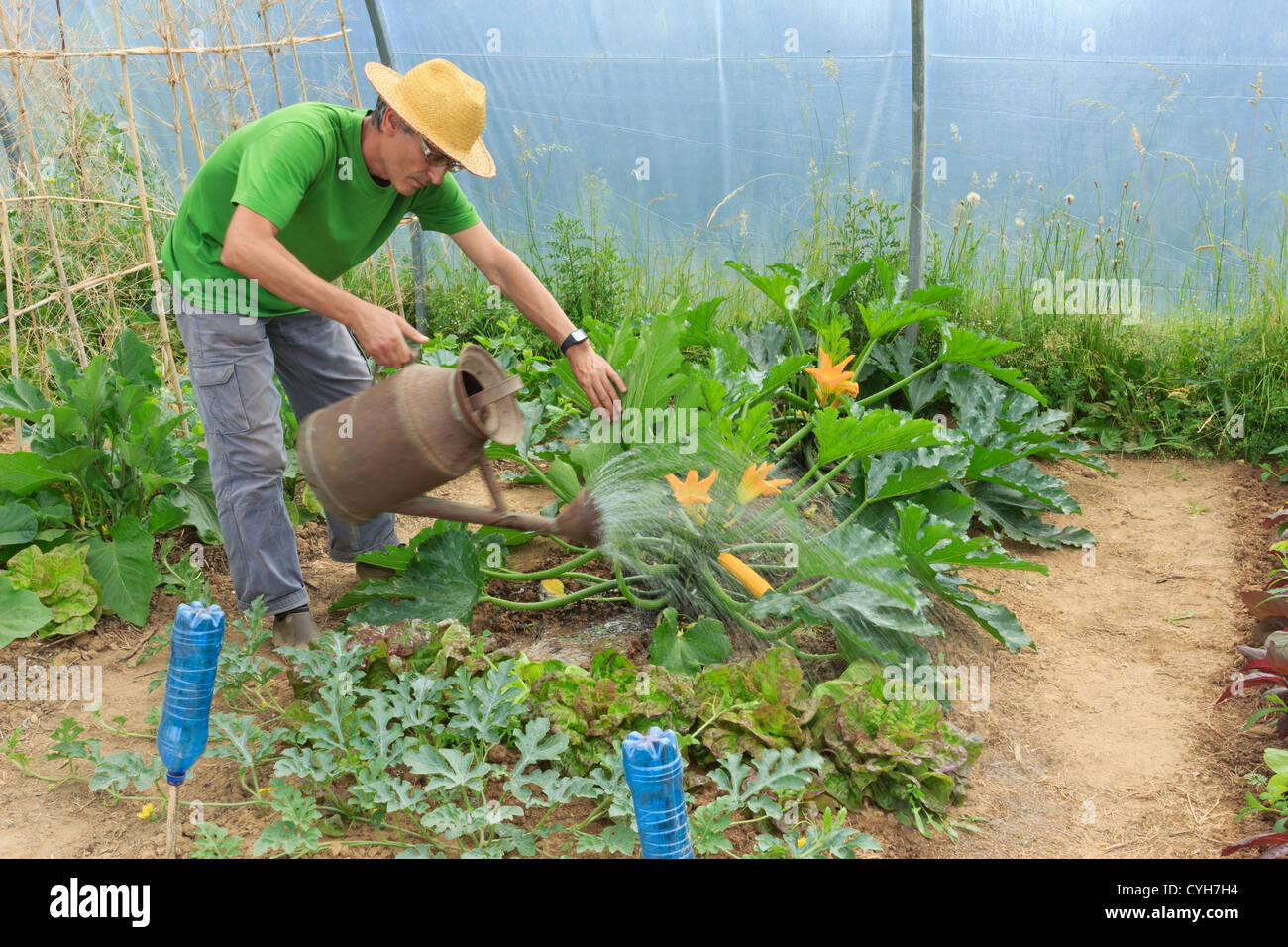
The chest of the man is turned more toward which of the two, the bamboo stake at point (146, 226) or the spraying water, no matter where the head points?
the spraying water

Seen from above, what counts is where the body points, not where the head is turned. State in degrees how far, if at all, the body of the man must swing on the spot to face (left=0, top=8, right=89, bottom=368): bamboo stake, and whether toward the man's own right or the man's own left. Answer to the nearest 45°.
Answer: approximately 180°

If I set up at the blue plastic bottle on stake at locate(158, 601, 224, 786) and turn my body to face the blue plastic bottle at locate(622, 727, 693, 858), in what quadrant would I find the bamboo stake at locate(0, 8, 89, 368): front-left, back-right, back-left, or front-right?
back-left

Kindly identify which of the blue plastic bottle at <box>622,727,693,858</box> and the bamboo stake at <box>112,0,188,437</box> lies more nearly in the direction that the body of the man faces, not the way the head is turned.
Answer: the blue plastic bottle

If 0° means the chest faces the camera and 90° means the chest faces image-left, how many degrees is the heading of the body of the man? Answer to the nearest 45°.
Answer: approximately 315°

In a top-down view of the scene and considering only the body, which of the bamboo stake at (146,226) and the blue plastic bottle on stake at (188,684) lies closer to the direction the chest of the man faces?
the blue plastic bottle on stake

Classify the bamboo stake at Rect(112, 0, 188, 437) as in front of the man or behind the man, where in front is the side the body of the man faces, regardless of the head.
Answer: behind

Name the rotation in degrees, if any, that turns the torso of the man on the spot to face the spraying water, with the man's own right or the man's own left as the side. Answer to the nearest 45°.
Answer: approximately 45° to the man's own left

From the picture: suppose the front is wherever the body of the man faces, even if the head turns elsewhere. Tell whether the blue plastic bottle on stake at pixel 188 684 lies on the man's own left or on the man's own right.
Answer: on the man's own right

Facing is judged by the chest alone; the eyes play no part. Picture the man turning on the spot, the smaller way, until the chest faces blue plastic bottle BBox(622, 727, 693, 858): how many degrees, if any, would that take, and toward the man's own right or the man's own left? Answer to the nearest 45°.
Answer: approximately 45° to the man's own right
